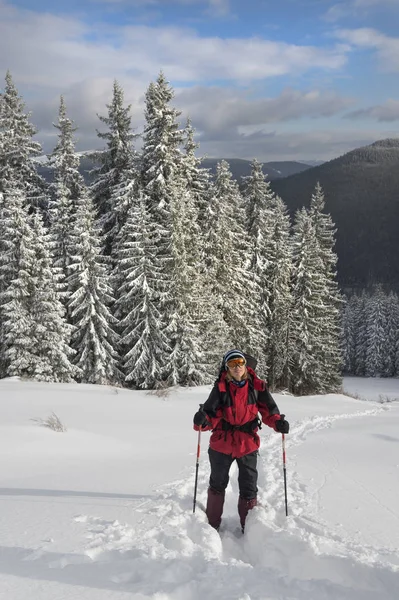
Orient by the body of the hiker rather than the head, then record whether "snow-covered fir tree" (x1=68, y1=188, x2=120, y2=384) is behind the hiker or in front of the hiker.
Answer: behind

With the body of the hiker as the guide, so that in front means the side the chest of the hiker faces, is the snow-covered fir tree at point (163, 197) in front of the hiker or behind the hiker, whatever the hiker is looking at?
behind

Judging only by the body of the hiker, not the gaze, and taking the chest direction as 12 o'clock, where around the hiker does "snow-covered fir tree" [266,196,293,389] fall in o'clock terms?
The snow-covered fir tree is roughly at 6 o'clock from the hiker.

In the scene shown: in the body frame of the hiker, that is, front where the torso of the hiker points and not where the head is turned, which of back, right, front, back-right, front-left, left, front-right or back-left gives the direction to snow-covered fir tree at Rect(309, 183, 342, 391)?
back

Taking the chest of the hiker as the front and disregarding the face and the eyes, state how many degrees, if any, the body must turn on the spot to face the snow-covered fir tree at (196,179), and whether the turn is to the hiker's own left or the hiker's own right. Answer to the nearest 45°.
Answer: approximately 180°

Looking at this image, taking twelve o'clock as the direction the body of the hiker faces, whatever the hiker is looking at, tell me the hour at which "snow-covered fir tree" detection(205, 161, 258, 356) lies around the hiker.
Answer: The snow-covered fir tree is roughly at 6 o'clock from the hiker.

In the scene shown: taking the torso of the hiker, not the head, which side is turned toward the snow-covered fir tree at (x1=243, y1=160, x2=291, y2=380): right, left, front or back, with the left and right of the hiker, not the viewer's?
back

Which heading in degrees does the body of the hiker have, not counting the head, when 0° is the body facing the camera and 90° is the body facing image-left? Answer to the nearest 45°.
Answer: approximately 0°

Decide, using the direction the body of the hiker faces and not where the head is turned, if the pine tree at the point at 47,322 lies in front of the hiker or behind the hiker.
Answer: behind

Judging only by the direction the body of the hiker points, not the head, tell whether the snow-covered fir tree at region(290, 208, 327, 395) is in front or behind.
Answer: behind

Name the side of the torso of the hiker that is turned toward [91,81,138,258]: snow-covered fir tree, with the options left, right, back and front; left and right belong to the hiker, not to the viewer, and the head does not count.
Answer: back
